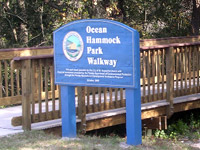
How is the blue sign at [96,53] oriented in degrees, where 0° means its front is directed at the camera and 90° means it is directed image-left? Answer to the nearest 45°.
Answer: approximately 45°

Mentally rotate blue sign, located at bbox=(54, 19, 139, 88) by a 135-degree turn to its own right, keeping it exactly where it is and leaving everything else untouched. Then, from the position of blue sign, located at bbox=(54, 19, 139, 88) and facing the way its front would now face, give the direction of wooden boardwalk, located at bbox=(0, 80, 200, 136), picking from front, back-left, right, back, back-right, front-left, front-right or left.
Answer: front

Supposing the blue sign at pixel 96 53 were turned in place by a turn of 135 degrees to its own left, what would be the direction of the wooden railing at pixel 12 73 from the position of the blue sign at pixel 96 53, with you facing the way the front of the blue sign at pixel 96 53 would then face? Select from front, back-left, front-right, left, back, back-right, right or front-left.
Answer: back-left
